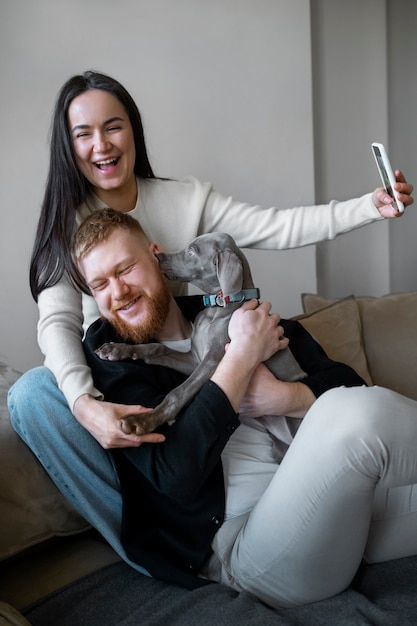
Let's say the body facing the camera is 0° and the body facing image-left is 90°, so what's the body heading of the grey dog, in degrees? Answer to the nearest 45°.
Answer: approximately 90°

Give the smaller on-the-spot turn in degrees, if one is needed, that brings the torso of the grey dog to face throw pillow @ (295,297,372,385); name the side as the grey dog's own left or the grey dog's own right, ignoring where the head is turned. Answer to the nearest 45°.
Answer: approximately 135° to the grey dog's own right
